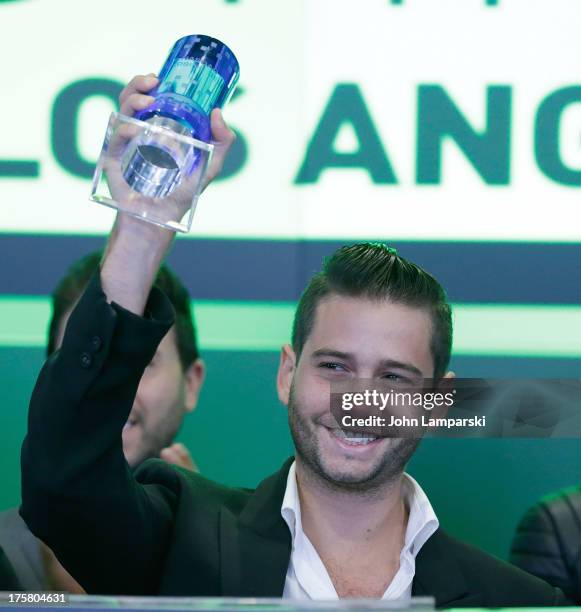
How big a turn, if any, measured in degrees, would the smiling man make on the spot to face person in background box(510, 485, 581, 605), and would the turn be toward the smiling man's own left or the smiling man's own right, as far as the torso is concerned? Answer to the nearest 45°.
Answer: approximately 135° to the smiling man's own left

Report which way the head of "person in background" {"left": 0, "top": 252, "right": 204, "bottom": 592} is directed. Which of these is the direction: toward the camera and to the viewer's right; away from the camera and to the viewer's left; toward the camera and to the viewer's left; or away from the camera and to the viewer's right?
toward the camera and to the viewer's left

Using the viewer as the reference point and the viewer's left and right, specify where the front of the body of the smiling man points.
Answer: facing the viewer
